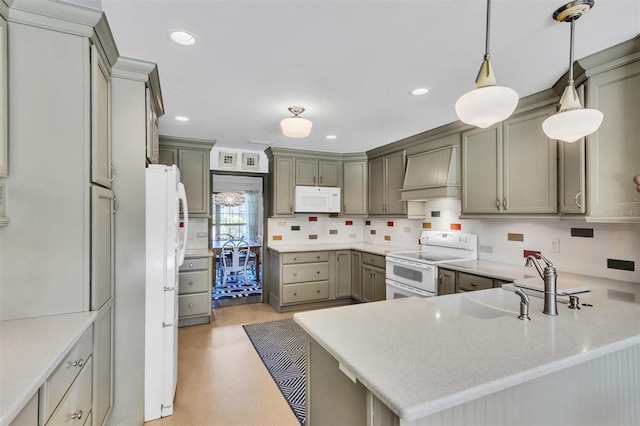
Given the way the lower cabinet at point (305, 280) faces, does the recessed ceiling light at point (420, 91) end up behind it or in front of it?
in front

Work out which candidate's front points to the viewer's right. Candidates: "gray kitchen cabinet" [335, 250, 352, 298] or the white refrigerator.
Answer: the white refrigerator

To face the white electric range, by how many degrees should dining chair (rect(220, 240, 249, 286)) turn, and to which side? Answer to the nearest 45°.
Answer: approximately 135° to its right

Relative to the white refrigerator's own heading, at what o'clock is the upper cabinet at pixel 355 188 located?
The upper cabinet is roughly at 11 o'clock from the white refrigerator.

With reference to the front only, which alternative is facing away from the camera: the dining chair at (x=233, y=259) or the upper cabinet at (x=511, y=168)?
the dining chair

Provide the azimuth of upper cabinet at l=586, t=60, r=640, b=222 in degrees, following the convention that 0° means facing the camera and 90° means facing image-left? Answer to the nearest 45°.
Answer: approximately 45°

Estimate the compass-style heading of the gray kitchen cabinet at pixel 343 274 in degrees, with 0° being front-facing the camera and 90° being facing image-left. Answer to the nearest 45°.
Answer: approximately 0°

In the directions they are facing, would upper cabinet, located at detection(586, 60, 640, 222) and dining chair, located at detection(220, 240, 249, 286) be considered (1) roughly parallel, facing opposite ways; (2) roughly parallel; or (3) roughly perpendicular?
roughly perpendicular

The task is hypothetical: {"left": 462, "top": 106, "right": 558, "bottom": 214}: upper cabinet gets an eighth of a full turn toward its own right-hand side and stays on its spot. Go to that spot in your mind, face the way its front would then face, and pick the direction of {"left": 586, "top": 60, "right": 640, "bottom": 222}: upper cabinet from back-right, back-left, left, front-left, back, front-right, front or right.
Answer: back-left

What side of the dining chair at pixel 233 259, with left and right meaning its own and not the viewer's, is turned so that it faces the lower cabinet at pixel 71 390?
back

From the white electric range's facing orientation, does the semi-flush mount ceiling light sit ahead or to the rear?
ahead

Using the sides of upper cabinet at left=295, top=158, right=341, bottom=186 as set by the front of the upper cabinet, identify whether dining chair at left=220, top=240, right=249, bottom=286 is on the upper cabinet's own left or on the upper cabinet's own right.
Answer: on the upper cabinet's own right

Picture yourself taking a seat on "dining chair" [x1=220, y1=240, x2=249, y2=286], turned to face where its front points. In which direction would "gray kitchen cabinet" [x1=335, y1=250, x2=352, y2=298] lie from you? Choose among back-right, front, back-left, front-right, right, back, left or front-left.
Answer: back-right

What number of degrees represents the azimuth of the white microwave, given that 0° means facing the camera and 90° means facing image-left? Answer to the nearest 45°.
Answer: approximately 0°
